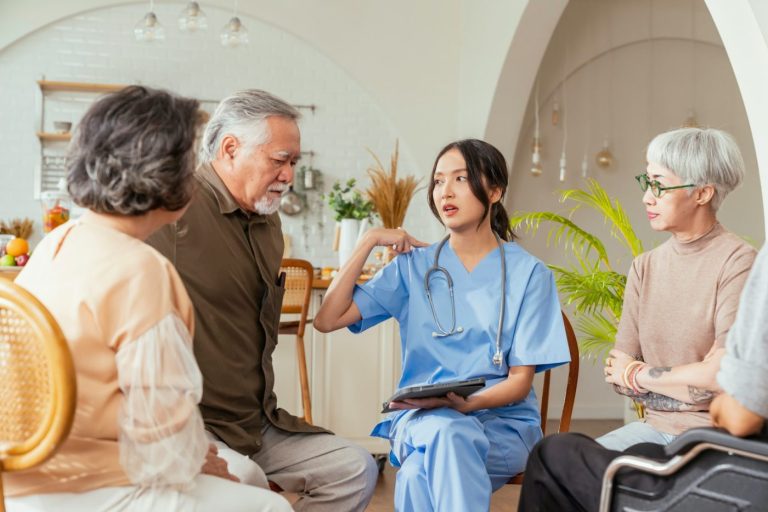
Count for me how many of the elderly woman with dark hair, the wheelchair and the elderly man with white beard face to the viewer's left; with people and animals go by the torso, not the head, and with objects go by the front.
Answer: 1

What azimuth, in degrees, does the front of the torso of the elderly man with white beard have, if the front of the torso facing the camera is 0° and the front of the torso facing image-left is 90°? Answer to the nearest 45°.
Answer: approximately 315°

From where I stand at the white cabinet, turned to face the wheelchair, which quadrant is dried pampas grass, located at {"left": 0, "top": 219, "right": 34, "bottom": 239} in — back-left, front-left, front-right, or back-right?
back-right

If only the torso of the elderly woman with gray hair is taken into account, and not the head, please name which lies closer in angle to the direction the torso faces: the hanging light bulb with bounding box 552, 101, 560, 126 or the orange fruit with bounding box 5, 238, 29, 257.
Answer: the orange fruit

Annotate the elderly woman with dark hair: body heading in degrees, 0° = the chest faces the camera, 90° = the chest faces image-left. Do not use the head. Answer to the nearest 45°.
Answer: approximately 225°

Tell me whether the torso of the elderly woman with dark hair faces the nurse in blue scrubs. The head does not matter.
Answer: yes

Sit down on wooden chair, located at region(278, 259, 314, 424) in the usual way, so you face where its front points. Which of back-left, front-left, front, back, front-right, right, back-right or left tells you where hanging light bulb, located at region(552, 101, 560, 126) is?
front-right

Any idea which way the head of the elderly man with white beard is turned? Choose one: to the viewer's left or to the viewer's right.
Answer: to the viewer's right

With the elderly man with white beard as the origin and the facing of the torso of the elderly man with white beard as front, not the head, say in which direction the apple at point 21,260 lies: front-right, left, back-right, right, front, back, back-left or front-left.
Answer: back

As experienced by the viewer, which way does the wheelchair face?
facing to the left of the viewer

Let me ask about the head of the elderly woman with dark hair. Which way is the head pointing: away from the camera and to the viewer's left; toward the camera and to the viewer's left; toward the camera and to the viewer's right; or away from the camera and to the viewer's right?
away from the camera and to the viewer's right

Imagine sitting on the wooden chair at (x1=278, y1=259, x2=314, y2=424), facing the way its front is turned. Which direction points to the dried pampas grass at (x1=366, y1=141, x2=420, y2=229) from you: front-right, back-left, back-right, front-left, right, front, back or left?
back

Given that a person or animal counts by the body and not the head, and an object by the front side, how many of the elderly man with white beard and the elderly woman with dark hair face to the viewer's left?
0
